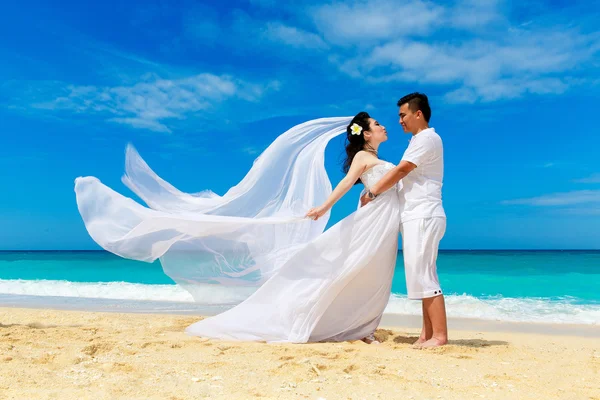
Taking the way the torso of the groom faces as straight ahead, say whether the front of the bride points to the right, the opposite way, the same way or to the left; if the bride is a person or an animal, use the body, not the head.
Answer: the opposite way

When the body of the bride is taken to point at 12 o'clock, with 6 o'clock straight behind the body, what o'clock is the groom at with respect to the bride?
The groom is roughly at 1 o'clock from the bride.

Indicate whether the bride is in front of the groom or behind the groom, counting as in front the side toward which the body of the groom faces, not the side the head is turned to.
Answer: in front

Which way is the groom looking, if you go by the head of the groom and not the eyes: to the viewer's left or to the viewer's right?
to the viewer's left

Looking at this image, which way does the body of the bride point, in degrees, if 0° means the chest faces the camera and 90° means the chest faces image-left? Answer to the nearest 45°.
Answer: approximately 270°

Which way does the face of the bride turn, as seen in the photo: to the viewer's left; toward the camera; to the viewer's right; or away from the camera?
to the viewer's right

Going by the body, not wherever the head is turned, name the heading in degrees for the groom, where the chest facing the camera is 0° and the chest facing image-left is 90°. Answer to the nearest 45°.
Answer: approximately 90°

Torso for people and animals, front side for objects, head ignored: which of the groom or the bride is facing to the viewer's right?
the bride

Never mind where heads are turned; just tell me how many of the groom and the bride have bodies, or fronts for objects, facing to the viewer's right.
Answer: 1
